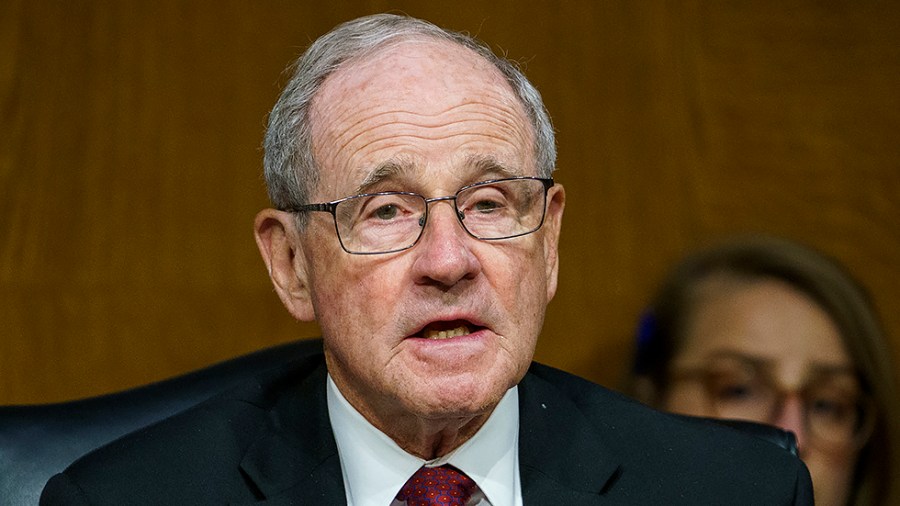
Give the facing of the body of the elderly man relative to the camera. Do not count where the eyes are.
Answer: toward the camera

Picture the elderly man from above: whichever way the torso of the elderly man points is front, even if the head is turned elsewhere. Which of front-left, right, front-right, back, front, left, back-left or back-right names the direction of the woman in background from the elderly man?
back-left
